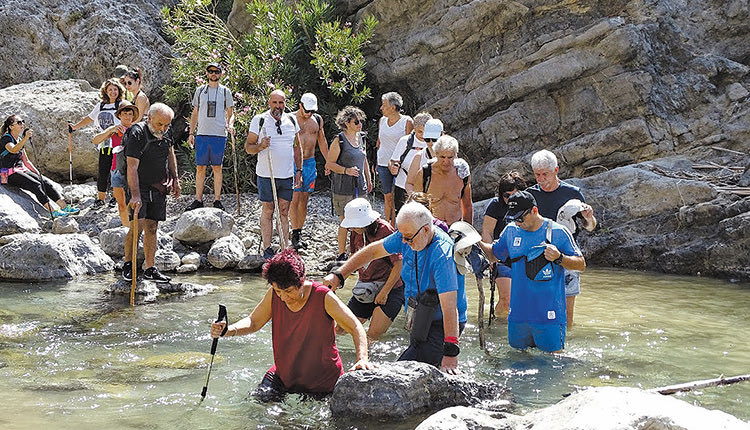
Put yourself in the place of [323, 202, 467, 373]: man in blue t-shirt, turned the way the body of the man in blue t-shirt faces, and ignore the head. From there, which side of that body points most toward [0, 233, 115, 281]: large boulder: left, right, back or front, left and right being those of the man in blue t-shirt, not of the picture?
right

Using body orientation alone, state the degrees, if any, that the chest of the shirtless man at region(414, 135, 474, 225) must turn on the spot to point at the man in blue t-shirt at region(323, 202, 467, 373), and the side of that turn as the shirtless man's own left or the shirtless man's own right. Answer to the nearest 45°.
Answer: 0° — they already face them

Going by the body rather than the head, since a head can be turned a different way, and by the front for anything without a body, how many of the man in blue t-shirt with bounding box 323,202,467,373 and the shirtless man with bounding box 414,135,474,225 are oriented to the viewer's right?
0

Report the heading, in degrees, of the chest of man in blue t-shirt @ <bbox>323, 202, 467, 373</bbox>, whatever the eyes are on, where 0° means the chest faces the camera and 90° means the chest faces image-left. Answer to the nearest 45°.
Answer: approximately 45°

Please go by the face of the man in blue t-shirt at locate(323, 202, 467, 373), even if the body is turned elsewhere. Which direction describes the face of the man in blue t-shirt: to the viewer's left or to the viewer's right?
to the viewer's left

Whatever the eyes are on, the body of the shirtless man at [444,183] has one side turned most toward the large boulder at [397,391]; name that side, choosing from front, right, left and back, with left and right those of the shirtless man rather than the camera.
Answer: front

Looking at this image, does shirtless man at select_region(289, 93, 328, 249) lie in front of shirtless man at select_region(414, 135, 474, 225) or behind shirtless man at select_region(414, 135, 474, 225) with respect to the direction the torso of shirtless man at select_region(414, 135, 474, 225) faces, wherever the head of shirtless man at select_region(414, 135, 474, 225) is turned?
behind

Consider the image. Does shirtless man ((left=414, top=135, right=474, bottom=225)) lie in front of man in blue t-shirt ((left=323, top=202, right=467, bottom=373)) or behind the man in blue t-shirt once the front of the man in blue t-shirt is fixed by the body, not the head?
behind

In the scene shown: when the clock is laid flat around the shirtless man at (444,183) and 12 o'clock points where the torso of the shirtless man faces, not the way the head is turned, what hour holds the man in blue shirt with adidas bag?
The man in blue shirt with adidas bag is roughly at 11 o'clock from the shirtless man.

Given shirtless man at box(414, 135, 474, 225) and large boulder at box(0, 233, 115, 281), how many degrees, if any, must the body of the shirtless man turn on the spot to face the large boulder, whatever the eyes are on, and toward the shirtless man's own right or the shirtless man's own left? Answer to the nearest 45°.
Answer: approximately 90° to the shirtless man's own right

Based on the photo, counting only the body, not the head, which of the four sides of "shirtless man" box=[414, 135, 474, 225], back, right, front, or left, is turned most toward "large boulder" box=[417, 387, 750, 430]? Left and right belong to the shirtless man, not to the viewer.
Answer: front

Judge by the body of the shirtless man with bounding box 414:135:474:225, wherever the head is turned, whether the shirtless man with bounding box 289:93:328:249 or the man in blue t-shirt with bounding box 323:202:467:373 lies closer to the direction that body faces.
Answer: the man in blue t-shirt
